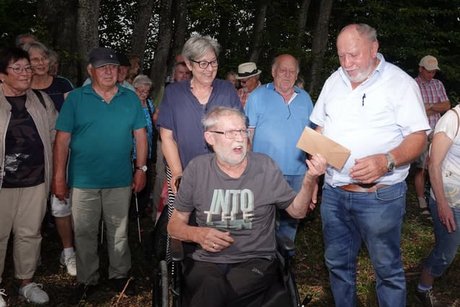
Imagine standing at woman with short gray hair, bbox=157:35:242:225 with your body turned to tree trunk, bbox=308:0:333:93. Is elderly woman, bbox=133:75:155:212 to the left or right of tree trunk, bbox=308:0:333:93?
left

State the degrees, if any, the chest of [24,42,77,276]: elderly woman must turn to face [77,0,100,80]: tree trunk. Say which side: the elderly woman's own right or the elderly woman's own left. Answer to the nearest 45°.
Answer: approximately 180°

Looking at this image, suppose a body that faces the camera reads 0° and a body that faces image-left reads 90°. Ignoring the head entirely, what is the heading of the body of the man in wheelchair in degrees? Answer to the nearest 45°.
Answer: approximately 0°

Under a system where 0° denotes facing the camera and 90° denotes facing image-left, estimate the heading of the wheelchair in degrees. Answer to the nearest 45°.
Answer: approximately 0°

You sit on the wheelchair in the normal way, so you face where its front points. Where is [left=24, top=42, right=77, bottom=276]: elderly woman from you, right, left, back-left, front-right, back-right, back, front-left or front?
back-right
